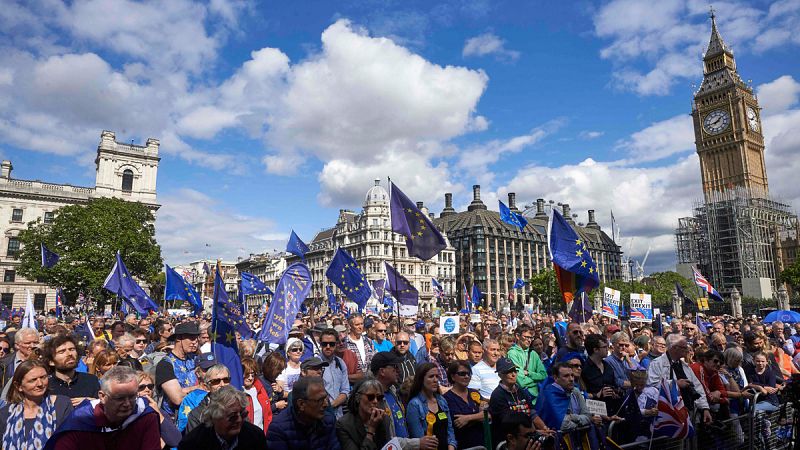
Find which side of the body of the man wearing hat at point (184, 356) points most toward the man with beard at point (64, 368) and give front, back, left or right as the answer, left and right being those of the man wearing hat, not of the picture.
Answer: right

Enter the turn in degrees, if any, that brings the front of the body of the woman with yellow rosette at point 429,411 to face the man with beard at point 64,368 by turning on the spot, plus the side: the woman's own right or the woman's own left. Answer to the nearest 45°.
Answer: approximately 135° to the woman's own right

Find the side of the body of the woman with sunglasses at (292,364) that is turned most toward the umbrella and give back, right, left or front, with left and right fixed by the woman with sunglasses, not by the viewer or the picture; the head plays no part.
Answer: left

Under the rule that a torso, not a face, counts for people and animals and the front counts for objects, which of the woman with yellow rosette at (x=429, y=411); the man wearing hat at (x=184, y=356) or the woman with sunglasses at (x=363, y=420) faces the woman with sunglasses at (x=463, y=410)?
the man wearing hat

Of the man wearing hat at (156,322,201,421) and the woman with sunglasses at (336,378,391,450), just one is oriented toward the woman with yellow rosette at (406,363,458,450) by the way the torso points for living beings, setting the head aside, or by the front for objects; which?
the man wearing hat

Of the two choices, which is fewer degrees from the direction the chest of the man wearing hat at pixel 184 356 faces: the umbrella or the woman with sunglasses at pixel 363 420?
the woman with sunglasses

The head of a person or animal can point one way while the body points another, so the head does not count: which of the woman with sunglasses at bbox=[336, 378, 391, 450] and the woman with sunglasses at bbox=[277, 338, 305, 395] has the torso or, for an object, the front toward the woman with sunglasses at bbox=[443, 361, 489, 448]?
the woman with sunglasses at bbox=[277, 338, 305, 395]

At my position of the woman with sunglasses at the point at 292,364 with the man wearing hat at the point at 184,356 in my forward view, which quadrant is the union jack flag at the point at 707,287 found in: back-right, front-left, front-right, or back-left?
back-right

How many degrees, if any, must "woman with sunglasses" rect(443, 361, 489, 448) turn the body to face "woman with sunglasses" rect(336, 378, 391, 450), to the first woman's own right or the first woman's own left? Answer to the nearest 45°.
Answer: approximately 90° to the first woman's own right

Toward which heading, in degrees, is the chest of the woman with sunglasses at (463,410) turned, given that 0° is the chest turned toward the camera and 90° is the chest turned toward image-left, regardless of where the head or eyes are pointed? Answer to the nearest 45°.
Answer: approximately 315°

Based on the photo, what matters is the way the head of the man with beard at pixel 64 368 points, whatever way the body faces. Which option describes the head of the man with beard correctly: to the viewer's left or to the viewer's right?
to the viewer's right
